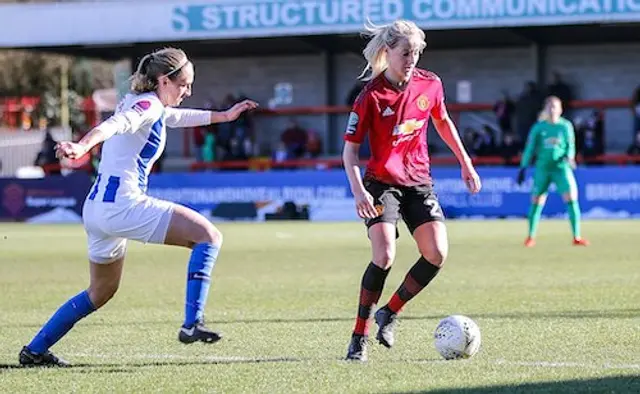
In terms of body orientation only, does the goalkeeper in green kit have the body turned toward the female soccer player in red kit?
yes

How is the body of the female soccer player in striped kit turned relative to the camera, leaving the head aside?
to the viewer's right

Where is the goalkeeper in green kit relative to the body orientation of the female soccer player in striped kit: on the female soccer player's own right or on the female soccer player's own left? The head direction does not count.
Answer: on the female soccer player's own left

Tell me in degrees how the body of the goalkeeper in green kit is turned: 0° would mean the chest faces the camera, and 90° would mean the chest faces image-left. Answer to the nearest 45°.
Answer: approximately 0°

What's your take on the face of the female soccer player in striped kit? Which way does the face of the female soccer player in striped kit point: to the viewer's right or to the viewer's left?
to the viewer's right

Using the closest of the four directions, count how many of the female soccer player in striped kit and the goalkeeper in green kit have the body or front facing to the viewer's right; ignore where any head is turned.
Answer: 1

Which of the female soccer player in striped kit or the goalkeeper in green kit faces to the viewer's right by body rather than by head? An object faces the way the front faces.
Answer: the female soccer player in striped kit
